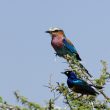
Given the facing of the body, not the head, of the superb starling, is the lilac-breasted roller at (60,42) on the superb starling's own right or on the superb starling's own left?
on the superb starling's own right

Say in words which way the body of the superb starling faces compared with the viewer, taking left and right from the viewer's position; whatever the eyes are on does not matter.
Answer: facing to the left of the viewer
